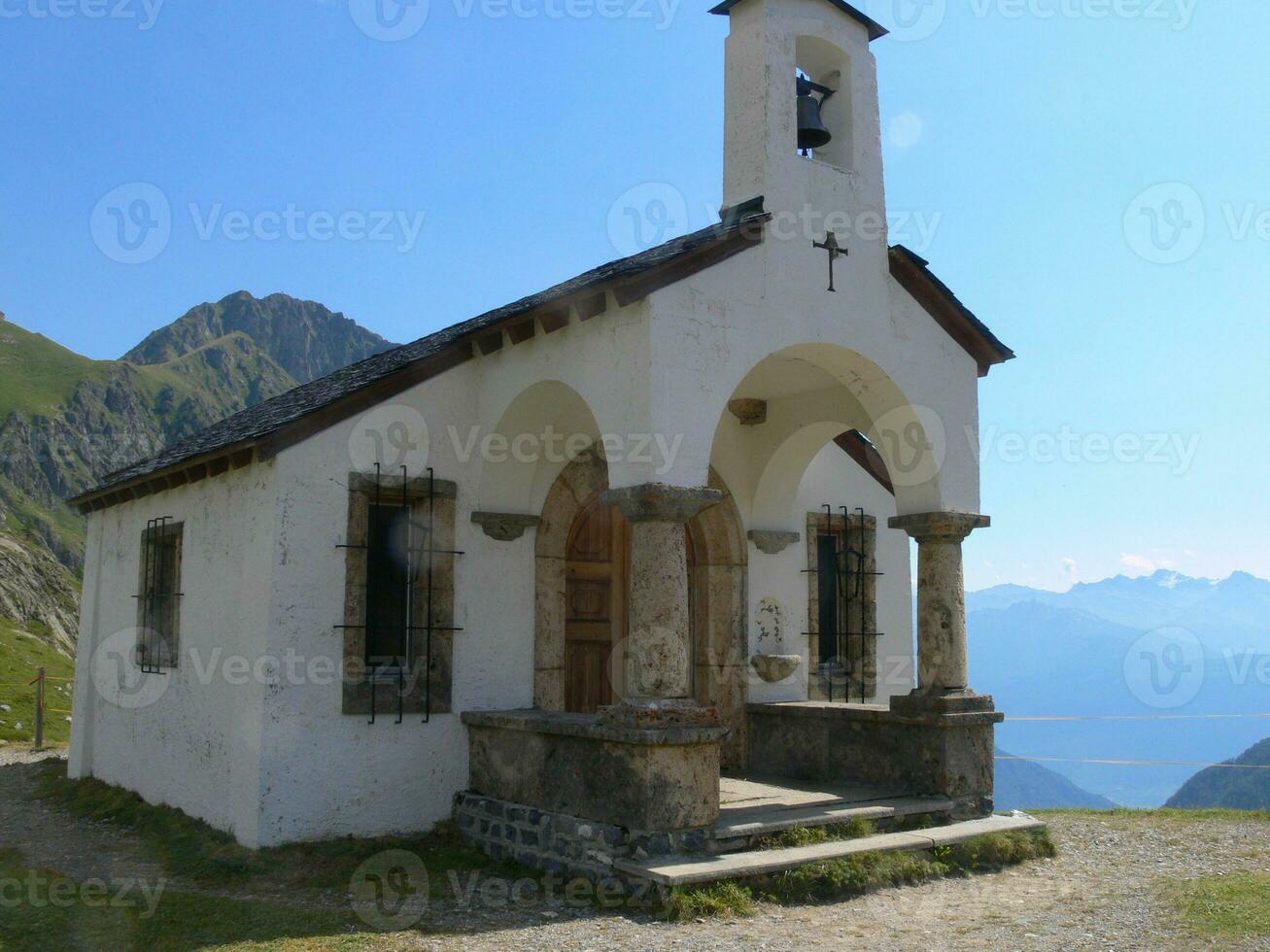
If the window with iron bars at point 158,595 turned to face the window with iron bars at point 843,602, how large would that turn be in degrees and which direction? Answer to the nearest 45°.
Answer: approximately 135° to its left

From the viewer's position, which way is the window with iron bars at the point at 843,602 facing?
facing the viewer and to the right of the viewer

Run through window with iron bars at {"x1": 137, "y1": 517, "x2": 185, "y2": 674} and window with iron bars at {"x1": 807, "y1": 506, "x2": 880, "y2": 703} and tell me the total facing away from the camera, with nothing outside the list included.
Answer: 0

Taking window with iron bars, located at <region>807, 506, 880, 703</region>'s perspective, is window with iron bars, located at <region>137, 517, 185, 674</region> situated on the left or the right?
on its right
